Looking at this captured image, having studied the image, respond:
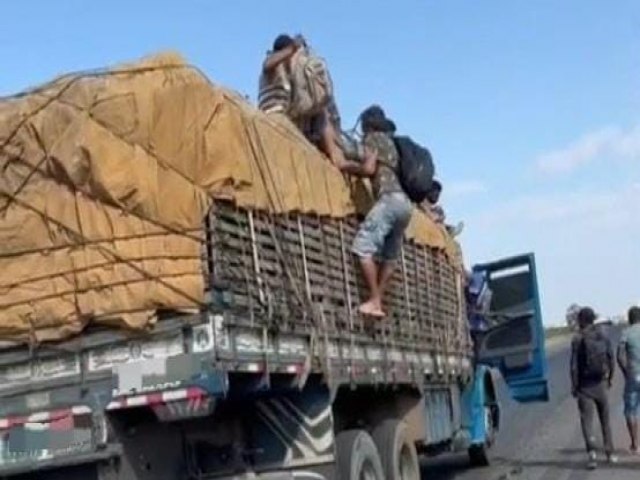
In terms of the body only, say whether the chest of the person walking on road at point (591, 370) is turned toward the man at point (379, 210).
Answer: no

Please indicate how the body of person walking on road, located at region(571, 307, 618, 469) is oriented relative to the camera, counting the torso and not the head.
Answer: away from the camera

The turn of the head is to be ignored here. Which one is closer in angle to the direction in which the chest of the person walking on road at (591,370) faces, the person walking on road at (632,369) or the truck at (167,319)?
the person walking on road at (632,369)

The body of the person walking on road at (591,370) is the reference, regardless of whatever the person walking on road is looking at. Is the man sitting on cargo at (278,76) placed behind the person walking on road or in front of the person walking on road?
behind

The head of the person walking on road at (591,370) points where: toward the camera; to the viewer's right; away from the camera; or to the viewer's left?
away from the camera

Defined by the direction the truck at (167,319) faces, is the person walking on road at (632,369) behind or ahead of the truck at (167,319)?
ahead

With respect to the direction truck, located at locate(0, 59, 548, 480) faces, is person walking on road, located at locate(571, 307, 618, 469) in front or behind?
in front

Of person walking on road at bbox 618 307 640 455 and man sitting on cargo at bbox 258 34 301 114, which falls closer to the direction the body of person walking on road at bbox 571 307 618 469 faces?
the person walking on road at bbox 618 307 640 455

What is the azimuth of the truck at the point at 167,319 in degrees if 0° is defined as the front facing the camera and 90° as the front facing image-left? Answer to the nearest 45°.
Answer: approximately 225°
